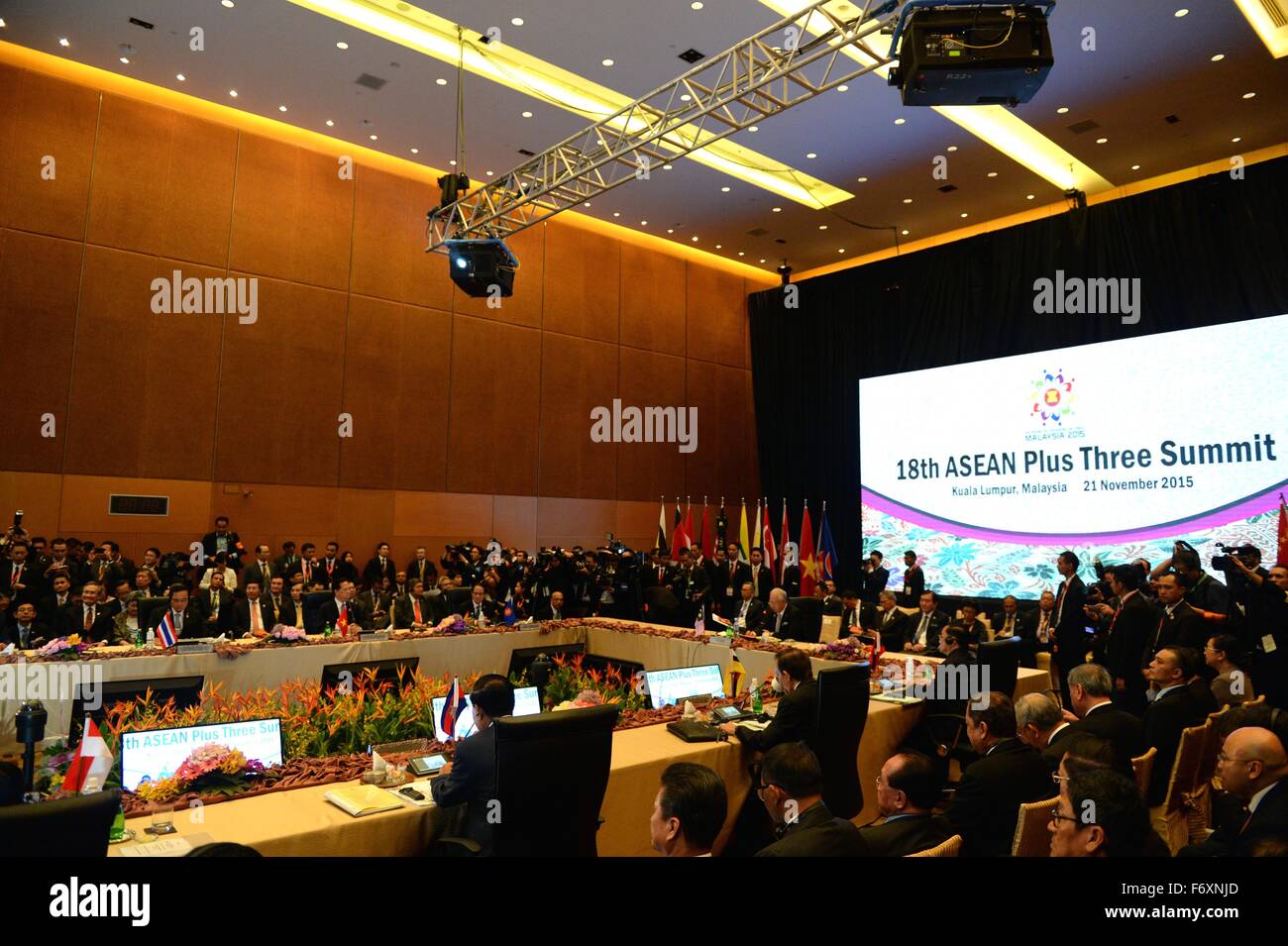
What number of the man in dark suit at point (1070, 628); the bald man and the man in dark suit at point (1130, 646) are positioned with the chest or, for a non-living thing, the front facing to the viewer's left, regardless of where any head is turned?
3

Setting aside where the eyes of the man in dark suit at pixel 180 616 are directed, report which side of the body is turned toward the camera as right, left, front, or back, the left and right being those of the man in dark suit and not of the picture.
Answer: front

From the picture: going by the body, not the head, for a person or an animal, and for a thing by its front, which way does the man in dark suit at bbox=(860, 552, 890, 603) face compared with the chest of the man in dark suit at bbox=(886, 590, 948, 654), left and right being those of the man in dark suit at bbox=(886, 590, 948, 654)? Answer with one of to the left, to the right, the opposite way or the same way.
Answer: the same way

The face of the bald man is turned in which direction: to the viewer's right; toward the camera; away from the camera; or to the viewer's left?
to the viewer's left

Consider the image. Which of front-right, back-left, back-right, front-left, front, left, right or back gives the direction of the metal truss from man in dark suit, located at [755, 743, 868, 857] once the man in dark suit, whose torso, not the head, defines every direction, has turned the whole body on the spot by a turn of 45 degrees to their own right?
front

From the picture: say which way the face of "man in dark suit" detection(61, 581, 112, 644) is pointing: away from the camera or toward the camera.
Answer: toward the camera

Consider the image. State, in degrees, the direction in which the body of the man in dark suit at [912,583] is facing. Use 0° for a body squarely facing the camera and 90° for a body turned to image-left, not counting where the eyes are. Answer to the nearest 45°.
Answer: approximately 45°

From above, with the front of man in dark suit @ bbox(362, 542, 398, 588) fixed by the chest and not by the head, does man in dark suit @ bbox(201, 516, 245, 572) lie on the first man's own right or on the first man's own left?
on the first man's own right

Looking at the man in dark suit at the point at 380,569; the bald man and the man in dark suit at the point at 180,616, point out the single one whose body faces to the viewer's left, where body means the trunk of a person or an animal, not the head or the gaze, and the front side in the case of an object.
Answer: the bald man

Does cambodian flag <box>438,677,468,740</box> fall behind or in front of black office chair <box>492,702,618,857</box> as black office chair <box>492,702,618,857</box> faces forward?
in front

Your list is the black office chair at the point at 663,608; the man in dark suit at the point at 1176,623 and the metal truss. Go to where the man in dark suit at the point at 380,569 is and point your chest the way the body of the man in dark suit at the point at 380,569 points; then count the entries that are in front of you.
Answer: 3

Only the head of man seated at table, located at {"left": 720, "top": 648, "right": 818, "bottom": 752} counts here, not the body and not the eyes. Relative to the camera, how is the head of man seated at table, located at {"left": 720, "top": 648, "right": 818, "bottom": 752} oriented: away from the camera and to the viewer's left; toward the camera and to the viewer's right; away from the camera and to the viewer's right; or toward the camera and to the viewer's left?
away from the camera and to the viewer's left

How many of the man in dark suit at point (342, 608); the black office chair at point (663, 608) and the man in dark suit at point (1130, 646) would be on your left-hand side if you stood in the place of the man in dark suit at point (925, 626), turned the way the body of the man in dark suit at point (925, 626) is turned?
1

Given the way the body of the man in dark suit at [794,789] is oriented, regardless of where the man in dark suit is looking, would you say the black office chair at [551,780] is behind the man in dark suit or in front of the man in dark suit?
in front
